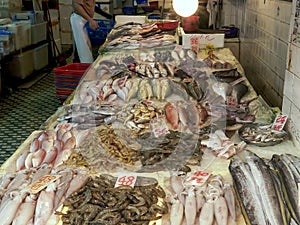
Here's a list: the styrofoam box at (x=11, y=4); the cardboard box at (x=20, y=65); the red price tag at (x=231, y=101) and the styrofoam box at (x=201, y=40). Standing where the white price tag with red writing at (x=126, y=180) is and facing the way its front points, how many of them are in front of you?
0

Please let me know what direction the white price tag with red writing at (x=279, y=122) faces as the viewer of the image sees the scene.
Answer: facing the viewer

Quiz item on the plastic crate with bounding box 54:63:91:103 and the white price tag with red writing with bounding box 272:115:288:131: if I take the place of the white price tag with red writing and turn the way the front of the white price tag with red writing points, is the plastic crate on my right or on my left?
on my right

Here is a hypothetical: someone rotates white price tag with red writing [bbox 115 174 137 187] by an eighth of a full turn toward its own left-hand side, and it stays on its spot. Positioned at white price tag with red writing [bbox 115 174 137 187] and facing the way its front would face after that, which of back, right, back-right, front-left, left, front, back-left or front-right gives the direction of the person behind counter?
back-left

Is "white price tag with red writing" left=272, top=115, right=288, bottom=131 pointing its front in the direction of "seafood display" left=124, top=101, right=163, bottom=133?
no

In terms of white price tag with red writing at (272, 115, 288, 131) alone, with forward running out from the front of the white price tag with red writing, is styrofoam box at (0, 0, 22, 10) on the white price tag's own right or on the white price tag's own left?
on the white price tag's own right

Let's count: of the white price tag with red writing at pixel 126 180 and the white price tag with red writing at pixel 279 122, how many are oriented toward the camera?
2

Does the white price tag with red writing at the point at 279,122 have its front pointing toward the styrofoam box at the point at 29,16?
no

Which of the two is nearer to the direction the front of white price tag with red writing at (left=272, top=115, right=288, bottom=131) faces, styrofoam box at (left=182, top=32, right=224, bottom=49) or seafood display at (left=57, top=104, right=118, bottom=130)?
the seafood display

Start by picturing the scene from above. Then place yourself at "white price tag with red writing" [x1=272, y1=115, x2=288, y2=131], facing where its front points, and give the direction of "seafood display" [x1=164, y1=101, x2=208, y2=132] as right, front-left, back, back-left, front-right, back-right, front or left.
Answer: right

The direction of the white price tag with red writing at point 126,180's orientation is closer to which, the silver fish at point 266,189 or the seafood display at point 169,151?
the silver fish

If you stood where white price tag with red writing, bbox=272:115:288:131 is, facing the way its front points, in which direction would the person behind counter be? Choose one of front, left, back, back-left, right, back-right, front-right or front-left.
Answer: back-right

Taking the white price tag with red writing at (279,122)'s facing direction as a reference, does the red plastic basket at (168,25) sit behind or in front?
behind

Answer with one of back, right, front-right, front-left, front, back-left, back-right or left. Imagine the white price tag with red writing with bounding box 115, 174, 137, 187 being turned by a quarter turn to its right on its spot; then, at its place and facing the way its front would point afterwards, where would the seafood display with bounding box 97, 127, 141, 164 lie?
right

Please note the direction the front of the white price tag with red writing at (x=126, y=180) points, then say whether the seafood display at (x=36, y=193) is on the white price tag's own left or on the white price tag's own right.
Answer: on the white price tag's own right

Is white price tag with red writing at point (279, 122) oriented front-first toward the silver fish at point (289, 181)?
yes

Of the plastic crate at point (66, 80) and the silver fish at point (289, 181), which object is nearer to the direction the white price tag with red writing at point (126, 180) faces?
the silver fish

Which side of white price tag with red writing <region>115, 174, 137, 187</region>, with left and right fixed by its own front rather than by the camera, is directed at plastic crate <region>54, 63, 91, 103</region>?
back

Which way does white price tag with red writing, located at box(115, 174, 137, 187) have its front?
toward the camera

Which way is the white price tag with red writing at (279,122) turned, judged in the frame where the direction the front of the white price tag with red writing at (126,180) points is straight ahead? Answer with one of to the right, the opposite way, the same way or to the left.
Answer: the same way
